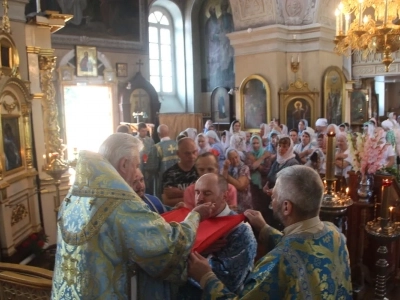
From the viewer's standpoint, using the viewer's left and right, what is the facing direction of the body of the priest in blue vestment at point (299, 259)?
facing away from the viewer and to the left of the viewer

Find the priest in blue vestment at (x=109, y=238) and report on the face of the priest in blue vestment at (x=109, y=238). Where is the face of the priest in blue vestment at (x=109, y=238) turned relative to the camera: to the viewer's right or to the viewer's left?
to the viewer's right

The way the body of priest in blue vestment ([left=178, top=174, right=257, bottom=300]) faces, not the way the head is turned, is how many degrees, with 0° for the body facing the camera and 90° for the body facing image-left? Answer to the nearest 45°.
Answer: approximately 45°

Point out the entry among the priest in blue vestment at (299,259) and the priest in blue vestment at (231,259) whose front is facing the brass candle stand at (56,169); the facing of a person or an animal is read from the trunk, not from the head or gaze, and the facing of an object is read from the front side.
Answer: the priest in blue vestment at (299,259)

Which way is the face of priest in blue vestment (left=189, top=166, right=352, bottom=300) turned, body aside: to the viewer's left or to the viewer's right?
to the viewer's left

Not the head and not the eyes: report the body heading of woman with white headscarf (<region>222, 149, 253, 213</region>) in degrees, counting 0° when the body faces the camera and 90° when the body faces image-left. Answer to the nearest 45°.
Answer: approximately 45°

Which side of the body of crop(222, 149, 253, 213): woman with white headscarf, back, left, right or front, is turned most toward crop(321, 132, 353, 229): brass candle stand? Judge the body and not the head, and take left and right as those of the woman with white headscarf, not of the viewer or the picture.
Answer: left

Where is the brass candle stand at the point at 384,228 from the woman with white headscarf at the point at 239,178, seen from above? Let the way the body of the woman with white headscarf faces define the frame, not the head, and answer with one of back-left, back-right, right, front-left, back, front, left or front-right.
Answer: left

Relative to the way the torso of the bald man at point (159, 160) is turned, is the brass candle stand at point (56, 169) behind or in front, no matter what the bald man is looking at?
in front

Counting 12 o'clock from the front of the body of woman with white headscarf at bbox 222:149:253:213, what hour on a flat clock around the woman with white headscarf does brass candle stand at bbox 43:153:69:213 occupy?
The brass candle stand is roughly at 2 o'clock from the woman with white headscarf.

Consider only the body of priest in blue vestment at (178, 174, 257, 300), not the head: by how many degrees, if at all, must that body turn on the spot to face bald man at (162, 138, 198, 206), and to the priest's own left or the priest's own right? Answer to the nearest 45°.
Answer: approximately 135° to the priest's own right

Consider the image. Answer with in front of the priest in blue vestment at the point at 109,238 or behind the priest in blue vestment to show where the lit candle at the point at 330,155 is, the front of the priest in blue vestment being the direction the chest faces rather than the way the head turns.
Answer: in front

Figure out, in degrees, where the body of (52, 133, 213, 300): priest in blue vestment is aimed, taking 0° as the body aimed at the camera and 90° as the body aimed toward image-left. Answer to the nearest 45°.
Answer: approximately 225°
